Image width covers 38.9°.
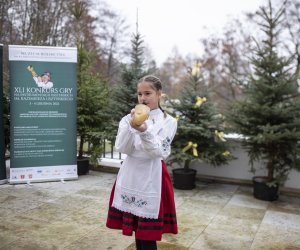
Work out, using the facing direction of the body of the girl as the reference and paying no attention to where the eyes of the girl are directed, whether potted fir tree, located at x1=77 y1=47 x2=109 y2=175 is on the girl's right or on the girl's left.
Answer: on the girl's right

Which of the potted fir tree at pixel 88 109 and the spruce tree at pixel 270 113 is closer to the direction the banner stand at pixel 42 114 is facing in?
the spruce tree

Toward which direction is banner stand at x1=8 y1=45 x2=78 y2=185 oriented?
toward the camera

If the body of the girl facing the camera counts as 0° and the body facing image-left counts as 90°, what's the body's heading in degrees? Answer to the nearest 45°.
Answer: approximately 45°

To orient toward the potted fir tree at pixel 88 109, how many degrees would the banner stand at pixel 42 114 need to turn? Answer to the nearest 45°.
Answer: approximately 135° to its left

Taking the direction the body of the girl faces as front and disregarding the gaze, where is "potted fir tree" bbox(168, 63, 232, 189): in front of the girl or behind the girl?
behind

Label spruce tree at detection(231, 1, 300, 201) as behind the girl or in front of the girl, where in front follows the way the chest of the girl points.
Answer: behind

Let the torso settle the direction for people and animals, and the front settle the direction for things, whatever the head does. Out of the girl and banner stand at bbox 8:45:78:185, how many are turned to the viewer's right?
0

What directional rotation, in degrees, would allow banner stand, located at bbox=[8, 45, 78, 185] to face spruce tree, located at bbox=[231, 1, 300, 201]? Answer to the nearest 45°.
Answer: approximately 45° to its left

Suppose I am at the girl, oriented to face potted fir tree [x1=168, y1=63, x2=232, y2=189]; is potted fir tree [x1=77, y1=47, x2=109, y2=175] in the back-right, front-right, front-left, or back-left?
front-left

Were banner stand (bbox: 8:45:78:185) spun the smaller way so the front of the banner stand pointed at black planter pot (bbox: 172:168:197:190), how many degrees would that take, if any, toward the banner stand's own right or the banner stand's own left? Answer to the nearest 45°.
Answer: approximately 90° to the banner stand's own left

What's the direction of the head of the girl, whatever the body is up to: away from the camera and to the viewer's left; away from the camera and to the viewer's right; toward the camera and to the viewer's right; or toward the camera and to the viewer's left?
toward the camera and to the viewer's left
